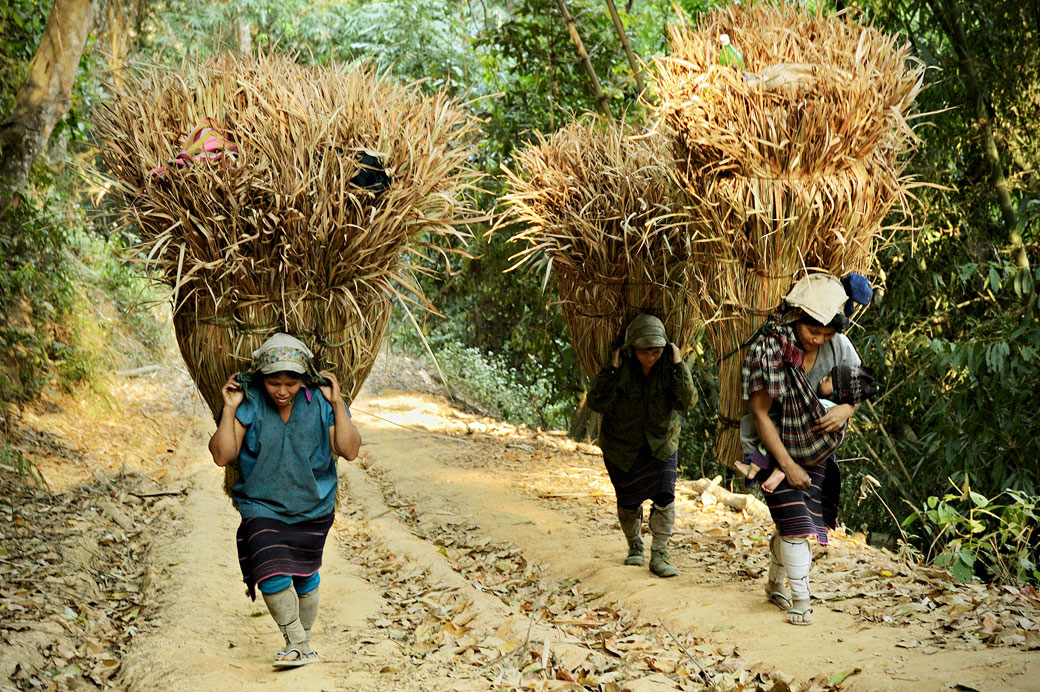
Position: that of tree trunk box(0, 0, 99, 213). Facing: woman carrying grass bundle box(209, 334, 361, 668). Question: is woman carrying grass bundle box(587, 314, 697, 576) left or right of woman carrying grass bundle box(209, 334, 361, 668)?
left

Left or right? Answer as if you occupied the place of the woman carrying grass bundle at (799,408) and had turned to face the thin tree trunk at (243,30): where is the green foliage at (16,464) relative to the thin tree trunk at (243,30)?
left

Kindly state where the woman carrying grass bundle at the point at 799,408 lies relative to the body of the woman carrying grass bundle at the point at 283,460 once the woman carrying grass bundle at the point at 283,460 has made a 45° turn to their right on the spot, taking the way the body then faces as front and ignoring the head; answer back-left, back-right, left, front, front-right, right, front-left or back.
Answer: back-left

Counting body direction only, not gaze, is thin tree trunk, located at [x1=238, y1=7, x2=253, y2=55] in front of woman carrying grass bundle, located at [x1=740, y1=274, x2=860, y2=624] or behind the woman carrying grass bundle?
behind

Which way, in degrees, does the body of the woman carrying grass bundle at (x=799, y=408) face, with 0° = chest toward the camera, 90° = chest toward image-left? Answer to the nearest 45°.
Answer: approximately 315°

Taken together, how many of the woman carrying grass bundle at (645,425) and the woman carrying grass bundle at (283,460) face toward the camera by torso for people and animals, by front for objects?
2

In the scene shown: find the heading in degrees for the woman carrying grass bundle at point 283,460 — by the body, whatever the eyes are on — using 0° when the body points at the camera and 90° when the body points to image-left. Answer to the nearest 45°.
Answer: approximately 0°
